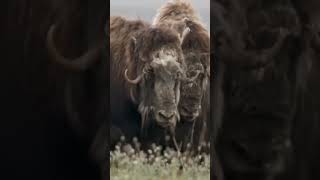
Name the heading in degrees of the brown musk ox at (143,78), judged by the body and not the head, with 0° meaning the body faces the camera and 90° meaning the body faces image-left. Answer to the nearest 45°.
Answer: approximately 315°
